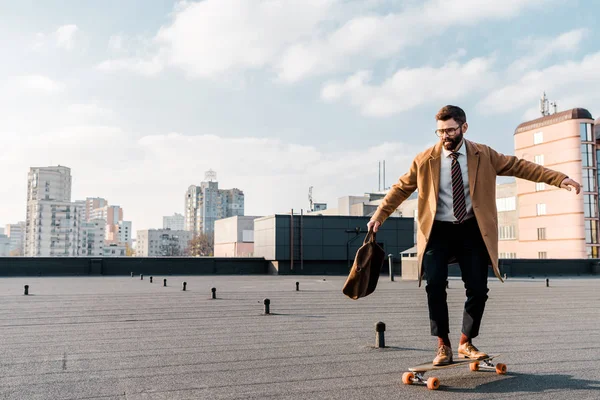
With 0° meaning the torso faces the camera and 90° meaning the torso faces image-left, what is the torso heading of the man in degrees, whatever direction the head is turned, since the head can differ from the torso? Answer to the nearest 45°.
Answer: approximately 0°
